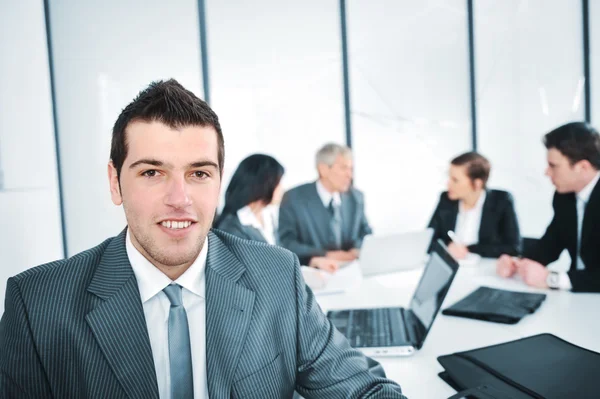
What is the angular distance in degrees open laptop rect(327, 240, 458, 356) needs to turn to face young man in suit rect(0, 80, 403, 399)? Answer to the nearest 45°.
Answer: approximately 45° to its left

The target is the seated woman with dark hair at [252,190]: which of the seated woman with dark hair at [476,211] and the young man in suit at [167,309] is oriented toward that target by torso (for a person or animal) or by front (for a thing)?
the seated woman with dark hair at [476,211]

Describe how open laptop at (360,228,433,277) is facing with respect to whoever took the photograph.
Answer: facing away from the viewer and to the left of the viewer

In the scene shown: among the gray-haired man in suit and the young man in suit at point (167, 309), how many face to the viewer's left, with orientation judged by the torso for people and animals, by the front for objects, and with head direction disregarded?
0

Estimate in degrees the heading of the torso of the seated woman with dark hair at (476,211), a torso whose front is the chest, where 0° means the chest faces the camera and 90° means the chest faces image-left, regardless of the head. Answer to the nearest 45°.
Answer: approximately 45°

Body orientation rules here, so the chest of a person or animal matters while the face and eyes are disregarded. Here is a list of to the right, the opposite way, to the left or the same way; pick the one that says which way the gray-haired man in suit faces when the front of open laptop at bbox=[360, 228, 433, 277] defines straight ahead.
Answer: the opposite way

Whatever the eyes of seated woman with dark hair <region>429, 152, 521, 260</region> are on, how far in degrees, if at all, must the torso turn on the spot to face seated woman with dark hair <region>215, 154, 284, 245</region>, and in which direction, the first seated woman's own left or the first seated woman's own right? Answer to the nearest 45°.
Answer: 0° — they already face them

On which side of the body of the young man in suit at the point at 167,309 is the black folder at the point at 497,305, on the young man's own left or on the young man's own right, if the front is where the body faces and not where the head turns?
on the young man's own left
